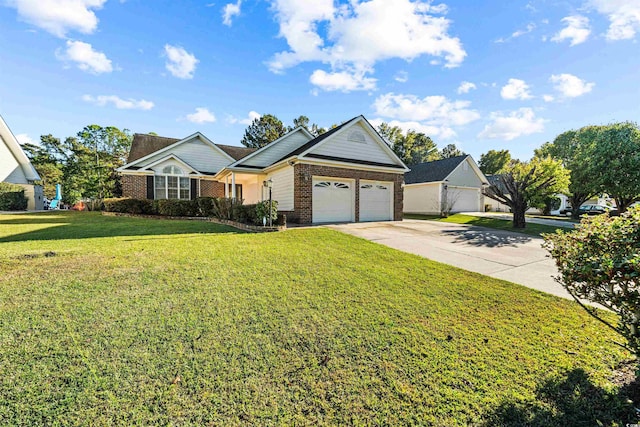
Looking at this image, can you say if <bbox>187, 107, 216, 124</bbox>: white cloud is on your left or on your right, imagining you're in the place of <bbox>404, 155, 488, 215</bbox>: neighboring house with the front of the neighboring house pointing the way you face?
on your right

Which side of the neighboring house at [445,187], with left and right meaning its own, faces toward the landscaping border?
right

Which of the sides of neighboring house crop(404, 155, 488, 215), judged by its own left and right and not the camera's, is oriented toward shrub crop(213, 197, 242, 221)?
right

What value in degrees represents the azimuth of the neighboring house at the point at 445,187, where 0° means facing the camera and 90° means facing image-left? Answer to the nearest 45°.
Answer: approximately 315°
